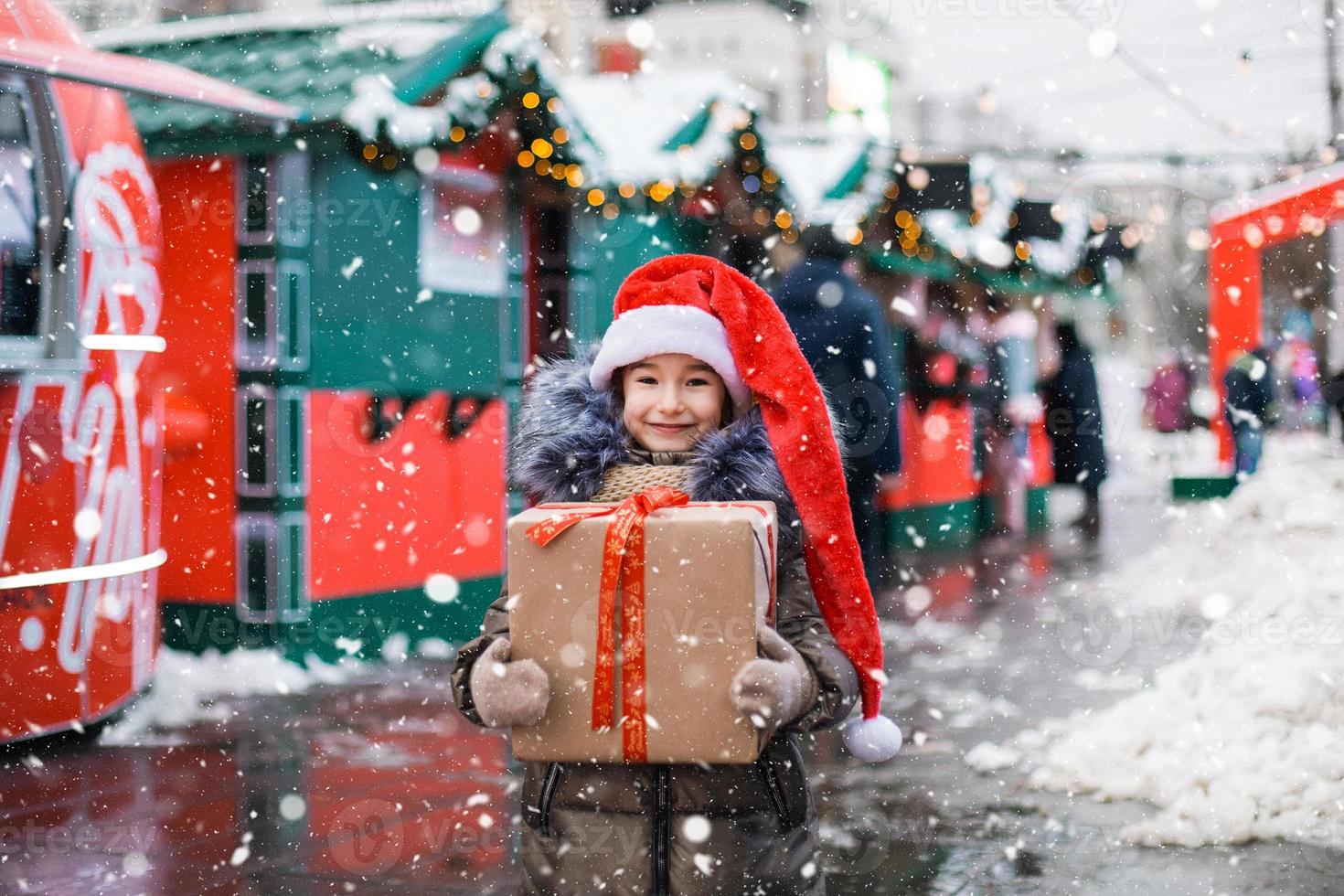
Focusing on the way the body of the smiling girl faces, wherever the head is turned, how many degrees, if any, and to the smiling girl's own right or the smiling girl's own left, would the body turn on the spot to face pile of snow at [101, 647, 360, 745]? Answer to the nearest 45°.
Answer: approximately 135° to the smiling girl's own right

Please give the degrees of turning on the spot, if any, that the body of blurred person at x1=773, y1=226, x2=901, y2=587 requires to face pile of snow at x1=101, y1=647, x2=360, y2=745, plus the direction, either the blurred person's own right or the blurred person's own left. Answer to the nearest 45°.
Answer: approximately 90° to the blurred person's own left

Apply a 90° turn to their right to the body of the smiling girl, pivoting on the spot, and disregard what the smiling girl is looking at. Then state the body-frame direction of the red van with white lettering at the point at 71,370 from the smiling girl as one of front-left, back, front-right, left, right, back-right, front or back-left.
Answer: front-right

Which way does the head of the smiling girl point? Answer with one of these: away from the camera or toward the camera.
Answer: toward the camera

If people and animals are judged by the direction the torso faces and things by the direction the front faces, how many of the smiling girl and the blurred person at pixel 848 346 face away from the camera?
1

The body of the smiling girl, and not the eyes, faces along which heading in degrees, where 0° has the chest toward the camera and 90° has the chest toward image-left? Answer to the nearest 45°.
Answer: approximately 0°

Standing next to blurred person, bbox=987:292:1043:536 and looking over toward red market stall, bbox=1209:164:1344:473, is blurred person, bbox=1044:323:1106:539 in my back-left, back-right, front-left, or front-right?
front-right

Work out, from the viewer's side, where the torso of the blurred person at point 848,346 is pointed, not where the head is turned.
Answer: away from the camera

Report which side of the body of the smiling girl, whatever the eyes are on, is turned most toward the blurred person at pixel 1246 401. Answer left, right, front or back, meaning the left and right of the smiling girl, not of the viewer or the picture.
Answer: back

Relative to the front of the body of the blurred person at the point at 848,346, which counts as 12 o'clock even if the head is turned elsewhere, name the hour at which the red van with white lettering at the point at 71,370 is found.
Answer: The red van with white lettering is roughly at 8 o'clock from the blurred person.

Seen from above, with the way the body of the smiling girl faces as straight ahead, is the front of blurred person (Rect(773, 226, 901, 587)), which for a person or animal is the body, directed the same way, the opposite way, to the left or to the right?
the opposite way

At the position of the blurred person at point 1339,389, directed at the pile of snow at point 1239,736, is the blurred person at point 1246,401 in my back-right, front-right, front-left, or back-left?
front-right

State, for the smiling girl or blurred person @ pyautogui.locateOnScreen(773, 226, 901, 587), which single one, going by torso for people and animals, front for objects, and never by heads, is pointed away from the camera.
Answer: the blurred person

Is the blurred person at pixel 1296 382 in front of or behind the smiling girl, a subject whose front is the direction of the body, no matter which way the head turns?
behind
